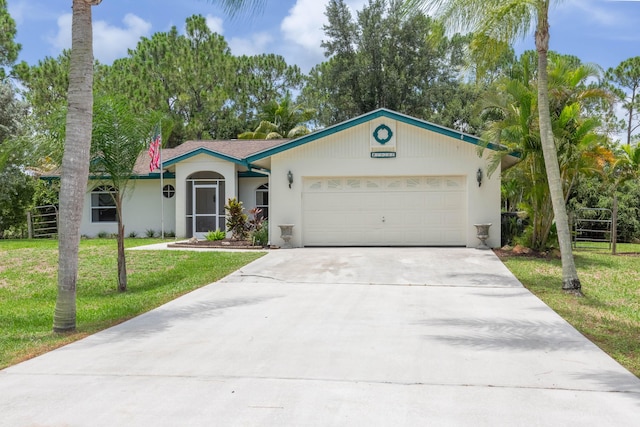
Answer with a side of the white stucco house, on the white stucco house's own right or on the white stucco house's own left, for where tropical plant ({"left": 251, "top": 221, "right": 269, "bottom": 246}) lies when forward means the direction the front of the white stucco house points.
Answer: on the white stucco house's own right

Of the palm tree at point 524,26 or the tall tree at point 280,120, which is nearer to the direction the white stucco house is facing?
the palm tree

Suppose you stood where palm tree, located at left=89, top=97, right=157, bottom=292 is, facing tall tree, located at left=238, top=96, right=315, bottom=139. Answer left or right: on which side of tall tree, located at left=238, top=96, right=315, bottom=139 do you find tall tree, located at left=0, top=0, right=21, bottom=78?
left

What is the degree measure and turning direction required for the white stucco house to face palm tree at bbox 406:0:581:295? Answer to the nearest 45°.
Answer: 0° — it already faces it

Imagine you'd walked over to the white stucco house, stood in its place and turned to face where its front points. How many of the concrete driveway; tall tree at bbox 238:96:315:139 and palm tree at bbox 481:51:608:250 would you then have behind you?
1

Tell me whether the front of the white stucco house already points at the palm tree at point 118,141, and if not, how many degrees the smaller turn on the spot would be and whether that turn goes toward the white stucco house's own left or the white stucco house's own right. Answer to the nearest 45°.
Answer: approximately 45° to the white stucco house's own right

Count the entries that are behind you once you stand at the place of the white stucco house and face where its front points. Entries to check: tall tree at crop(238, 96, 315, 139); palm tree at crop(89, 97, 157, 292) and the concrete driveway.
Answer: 1

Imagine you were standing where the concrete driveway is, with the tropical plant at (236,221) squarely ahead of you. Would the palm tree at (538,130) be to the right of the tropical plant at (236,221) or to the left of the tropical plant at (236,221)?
right

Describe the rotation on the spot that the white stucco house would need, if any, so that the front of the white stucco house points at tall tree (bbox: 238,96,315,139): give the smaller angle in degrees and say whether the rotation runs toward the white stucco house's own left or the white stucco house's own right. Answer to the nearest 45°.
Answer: approximately 180°

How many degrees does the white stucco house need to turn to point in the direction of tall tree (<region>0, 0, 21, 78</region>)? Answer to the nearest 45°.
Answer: approximately 135° to its right

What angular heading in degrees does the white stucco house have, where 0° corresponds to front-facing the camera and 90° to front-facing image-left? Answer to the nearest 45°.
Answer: approximately 0°
